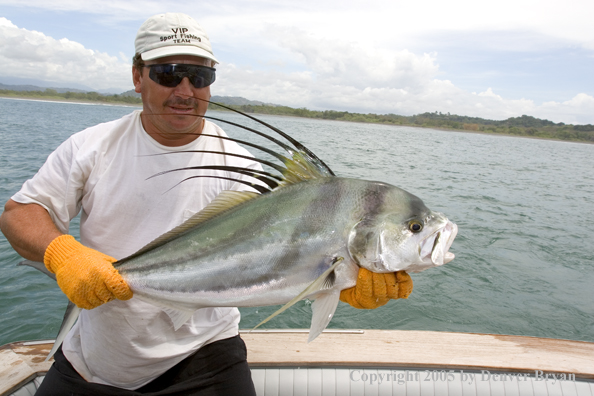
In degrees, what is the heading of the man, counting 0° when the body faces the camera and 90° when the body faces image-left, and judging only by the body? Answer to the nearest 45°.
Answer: approximately 315°
